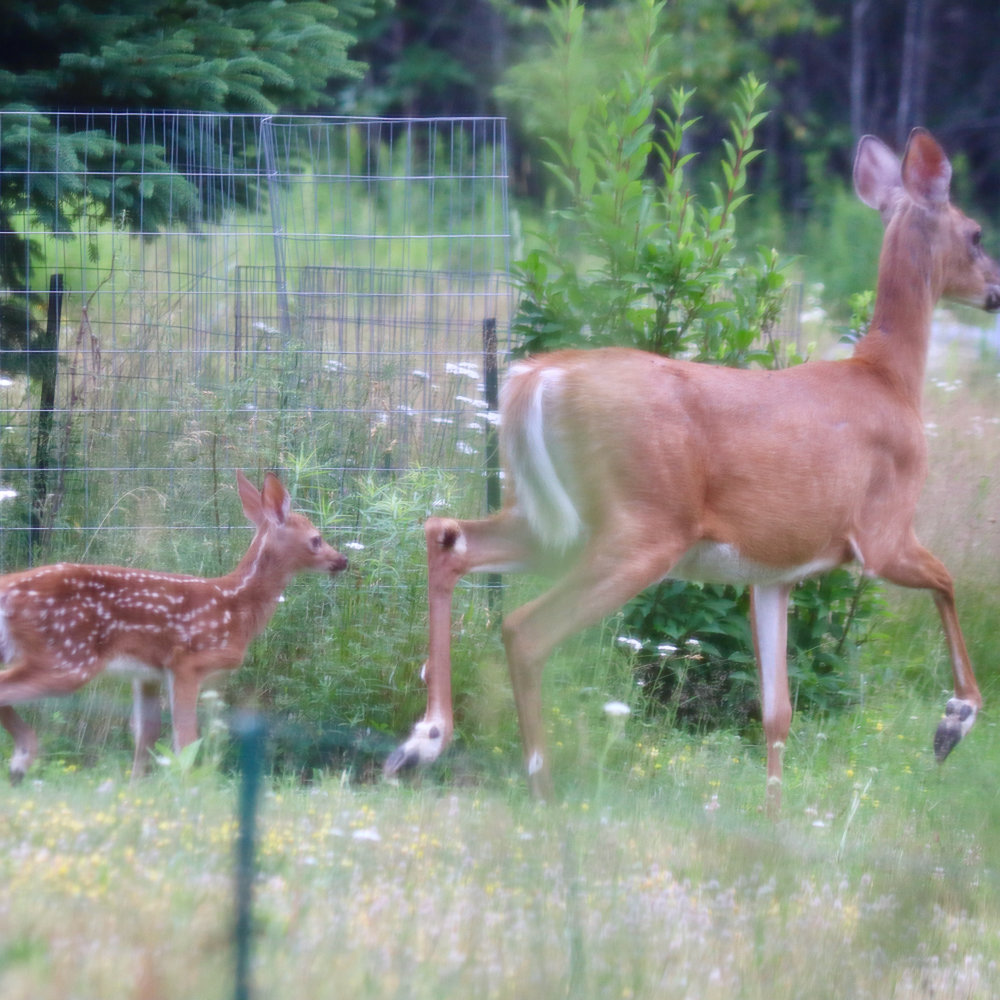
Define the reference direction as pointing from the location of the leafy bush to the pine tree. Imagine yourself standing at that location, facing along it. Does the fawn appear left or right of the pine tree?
left

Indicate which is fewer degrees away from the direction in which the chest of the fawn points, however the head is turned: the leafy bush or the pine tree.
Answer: the leafy bush

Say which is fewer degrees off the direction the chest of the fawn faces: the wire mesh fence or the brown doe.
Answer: the brown doe

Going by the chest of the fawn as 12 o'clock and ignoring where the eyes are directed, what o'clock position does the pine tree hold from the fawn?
The pine tree is roughly at 9 o'clock from the fawn.

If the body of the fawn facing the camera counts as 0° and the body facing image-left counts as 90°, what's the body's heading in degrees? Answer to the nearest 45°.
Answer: approximately 270°

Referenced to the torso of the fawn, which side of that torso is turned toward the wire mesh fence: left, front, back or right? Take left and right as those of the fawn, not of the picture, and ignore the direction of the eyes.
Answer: left

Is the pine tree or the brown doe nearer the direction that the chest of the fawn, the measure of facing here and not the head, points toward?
the brown doe
